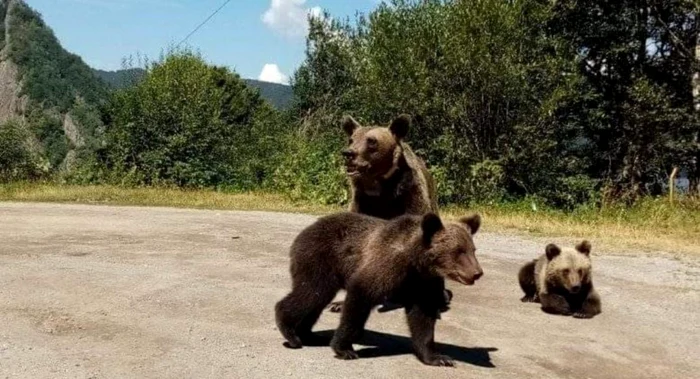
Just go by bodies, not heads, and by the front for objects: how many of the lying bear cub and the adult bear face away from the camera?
0

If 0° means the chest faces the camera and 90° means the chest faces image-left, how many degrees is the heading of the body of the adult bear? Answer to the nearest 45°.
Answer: approximately 45°

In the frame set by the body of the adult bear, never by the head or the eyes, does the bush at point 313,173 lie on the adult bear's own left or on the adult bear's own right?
on the adult bear's own right

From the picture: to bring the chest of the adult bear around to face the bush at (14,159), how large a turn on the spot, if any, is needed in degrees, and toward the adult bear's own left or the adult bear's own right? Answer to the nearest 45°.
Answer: approximately 90° to the adult bear's own right

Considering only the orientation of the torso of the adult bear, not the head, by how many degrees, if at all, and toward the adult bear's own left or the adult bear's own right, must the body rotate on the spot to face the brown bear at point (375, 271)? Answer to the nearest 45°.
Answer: approximately 45° to the adult bear's own left

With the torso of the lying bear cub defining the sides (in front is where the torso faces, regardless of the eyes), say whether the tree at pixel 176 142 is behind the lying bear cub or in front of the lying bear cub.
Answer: behind

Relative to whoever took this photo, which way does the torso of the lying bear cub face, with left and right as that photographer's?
facing the viewer and to the right of the viewer

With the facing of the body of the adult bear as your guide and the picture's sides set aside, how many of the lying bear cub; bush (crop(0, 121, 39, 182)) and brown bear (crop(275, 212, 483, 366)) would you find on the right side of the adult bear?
1
